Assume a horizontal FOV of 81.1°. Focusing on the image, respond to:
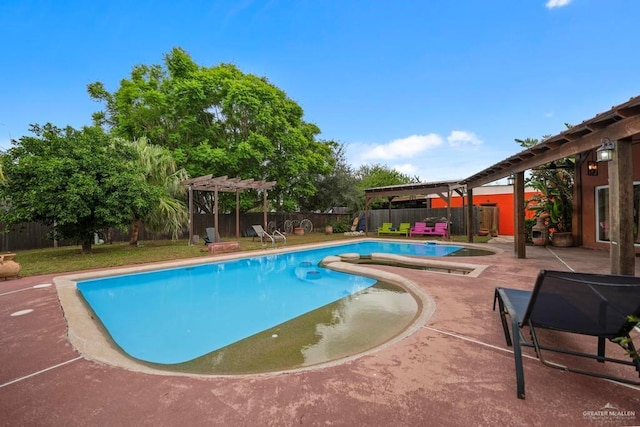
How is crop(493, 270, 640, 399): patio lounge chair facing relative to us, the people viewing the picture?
facing away from the viewer and to the left of the viewer

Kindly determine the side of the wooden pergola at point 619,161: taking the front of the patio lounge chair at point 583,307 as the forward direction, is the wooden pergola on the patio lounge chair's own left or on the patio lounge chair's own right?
on the patio lounge chair's own right

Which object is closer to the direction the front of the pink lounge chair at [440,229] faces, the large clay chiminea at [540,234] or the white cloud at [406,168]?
the large clay chiminea

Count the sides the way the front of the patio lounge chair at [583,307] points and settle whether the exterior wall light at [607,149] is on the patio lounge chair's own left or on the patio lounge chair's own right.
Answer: on the patio lounge chair's own right

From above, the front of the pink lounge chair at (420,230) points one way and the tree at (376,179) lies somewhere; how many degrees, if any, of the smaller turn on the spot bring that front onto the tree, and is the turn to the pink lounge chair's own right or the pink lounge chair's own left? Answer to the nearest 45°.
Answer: approximately 135° to the pink lounge chair's own right

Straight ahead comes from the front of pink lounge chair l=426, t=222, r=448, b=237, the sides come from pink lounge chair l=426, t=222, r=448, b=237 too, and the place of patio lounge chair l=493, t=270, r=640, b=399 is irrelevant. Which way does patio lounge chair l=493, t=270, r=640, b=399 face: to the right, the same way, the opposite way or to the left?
to the right

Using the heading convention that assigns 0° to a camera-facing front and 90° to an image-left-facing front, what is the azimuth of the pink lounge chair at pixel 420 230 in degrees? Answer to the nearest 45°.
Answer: approximately 45°

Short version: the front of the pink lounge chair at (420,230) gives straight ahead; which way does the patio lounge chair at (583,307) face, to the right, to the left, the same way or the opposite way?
to the right

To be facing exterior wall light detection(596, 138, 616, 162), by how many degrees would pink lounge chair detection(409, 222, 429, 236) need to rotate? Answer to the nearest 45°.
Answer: approximately 45° to its left
